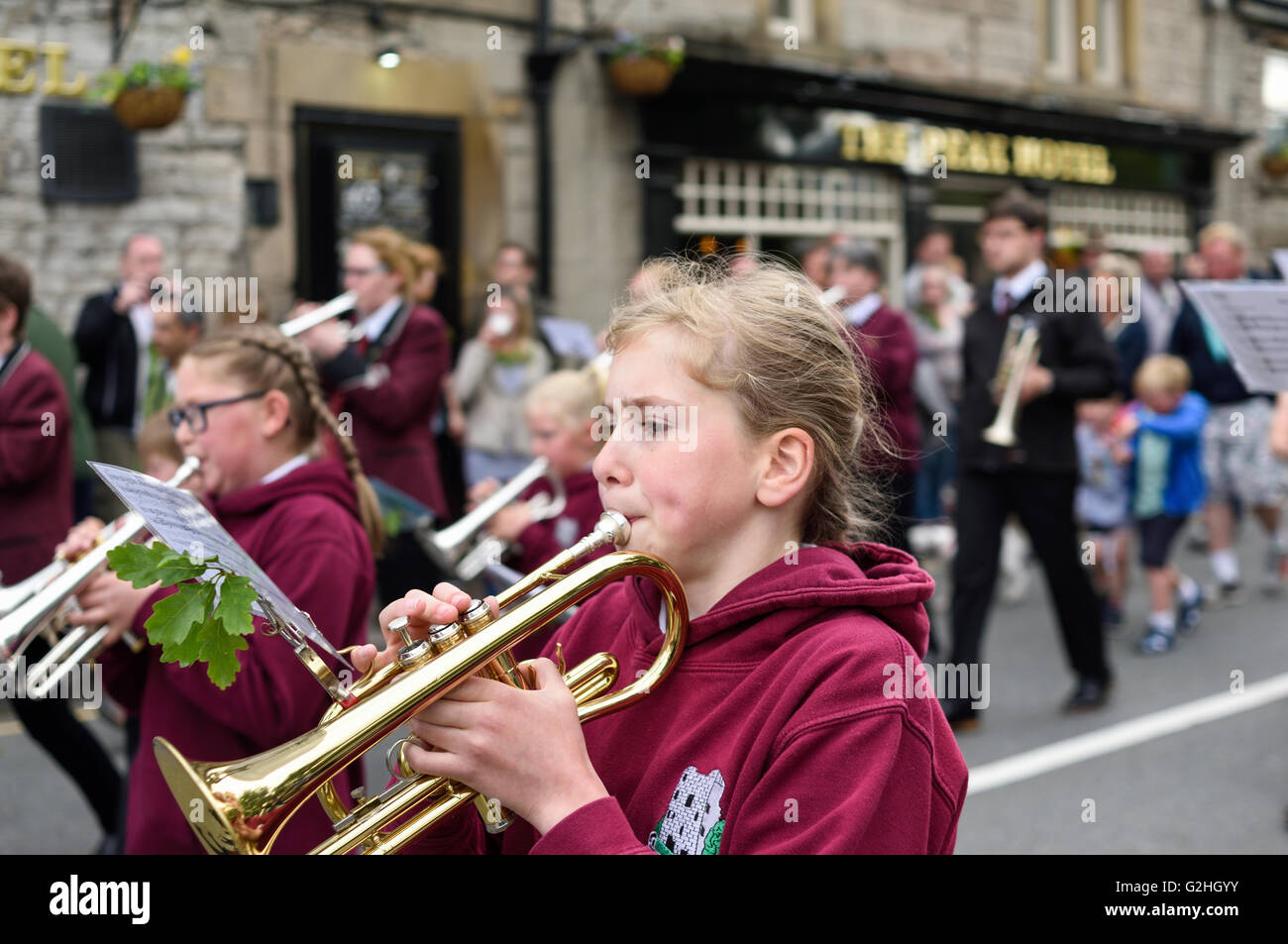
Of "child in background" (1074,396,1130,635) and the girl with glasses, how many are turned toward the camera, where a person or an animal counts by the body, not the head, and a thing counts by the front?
1

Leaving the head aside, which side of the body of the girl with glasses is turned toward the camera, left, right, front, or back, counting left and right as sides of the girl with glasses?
left

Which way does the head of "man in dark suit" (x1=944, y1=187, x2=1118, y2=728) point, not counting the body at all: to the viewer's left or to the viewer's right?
to the viewer's left

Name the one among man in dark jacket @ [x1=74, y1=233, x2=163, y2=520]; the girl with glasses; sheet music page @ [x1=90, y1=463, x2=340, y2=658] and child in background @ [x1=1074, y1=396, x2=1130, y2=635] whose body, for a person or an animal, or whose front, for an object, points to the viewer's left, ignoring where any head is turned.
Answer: the girl with glasses

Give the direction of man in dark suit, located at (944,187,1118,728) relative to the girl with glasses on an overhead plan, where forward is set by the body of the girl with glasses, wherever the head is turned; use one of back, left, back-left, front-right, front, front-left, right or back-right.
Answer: back-right

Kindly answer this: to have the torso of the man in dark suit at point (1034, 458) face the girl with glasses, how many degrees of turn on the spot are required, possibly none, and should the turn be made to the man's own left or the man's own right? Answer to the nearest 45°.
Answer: approximately 45° to the man's own left

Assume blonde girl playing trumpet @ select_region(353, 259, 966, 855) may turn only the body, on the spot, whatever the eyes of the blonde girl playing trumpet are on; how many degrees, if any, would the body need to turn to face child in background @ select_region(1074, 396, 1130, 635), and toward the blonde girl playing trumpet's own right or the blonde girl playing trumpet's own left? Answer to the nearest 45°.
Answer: approximately 135° to the blonde girl playing trumpet's own right

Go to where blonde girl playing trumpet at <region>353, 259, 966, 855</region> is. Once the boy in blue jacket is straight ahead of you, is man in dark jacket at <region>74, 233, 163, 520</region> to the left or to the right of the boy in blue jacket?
left

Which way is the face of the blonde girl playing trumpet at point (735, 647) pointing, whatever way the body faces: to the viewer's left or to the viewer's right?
to the viewer's left
